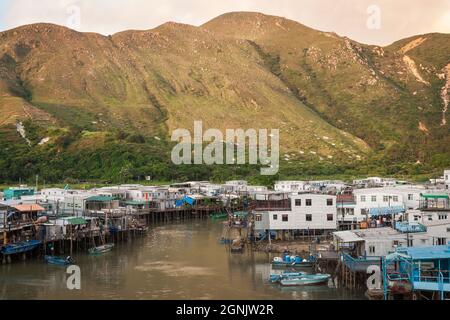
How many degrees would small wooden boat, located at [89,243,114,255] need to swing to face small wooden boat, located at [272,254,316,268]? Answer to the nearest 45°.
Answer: approximately 45° to its right

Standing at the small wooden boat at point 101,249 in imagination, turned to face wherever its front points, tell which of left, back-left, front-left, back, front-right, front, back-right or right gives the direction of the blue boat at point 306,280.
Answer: front-right

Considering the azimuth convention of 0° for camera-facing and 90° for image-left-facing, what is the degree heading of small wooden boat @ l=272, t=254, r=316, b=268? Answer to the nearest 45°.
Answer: approximately 270°

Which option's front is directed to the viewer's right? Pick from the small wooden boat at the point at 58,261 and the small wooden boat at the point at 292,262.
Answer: the small wooden boat at the point at 292,262

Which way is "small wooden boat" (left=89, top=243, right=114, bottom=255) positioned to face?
to the viewer's right

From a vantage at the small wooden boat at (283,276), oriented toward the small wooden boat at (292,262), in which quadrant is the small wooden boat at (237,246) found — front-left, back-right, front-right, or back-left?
front-left

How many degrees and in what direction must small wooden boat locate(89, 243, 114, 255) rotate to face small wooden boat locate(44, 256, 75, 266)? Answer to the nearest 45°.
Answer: approximately 135° to its right

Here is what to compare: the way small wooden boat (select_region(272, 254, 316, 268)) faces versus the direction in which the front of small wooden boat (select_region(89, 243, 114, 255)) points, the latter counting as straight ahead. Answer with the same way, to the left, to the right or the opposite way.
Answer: the same way

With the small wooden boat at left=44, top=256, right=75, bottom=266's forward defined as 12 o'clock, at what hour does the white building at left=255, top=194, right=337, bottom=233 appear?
The white building is roughly at 6 o'clock from the small wooden boat.

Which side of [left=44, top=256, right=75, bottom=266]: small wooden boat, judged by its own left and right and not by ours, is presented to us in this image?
left
